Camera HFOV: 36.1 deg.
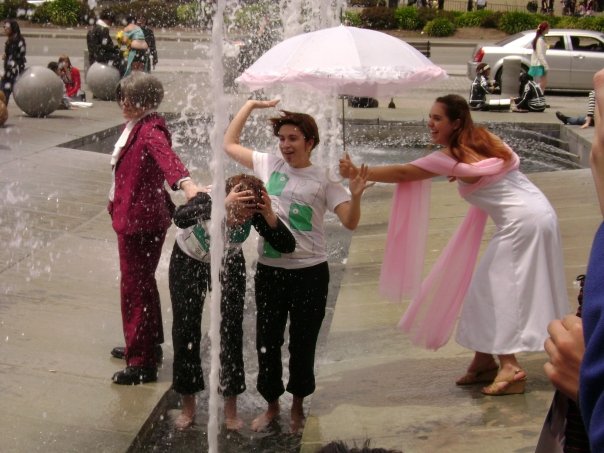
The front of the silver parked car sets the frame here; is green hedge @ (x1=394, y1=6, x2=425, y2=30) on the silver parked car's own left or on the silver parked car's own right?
on the silver parked car's own left

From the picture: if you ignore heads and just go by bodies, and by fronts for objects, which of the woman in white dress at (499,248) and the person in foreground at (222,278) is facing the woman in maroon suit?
the woman in white dress

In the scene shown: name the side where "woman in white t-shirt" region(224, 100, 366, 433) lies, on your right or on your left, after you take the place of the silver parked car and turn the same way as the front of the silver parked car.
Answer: on your right

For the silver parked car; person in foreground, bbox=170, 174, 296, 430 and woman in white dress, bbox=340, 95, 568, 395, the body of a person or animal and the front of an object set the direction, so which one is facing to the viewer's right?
the silver parked car

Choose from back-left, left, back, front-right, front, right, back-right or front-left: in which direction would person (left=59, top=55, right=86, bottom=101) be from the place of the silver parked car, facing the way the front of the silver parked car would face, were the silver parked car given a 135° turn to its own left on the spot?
left

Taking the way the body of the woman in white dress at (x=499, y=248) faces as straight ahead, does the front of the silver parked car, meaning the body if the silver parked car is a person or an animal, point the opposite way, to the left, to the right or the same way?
the opposite way

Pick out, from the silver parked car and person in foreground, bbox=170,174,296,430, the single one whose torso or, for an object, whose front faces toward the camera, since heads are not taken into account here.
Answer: the person in foreground

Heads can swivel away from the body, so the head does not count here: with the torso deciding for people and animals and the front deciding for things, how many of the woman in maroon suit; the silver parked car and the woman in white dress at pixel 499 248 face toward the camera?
0

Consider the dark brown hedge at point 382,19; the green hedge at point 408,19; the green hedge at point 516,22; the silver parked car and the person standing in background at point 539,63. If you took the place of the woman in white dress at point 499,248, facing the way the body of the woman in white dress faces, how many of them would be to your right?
5

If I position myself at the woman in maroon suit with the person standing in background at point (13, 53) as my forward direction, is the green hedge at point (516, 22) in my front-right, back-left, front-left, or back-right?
front-right

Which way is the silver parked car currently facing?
to the viewer's right

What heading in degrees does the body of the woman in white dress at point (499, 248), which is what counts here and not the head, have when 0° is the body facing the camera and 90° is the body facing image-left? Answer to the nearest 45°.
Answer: approximately 90°

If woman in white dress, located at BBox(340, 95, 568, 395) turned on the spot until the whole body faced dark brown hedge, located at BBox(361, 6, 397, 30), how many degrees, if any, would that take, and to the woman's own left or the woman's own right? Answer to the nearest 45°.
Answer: approximately 90° to the woman's own right

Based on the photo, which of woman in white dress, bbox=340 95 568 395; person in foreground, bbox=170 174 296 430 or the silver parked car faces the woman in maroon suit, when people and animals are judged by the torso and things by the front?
the woman in white dress

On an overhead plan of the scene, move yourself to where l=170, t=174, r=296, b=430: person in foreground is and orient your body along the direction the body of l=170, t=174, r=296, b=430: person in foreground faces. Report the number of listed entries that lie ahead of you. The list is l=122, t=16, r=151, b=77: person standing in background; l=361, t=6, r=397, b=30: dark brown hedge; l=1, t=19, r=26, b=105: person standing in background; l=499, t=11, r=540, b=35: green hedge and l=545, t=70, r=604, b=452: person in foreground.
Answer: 1

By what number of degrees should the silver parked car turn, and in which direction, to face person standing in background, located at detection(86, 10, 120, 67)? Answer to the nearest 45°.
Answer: approximately 135° to its right

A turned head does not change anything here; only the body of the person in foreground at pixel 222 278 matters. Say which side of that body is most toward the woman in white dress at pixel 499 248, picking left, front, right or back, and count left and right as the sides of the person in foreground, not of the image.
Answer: left

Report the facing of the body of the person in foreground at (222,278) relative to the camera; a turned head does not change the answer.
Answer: toward the camera
